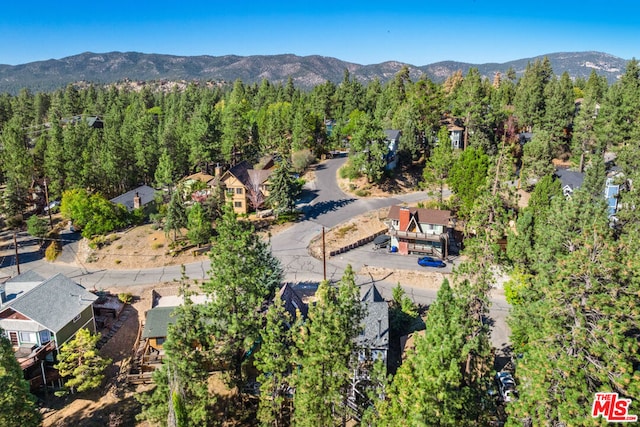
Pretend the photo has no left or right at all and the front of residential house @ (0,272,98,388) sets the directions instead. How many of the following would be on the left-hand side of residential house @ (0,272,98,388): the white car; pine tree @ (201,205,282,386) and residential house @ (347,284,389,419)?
3

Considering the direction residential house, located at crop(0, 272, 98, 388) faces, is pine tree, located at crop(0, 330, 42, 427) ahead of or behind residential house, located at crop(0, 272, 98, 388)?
ahead

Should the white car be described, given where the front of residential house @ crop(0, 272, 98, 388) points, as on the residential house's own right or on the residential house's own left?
on the residential house's own left

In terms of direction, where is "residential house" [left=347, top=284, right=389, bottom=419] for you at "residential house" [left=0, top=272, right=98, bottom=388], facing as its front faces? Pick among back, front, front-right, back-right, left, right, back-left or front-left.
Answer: left

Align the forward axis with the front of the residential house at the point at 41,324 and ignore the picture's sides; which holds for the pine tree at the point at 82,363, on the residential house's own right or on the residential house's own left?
on the residential house's own left

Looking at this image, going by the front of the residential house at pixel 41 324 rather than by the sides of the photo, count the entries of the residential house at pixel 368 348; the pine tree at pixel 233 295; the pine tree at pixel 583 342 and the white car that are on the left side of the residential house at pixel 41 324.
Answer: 4
